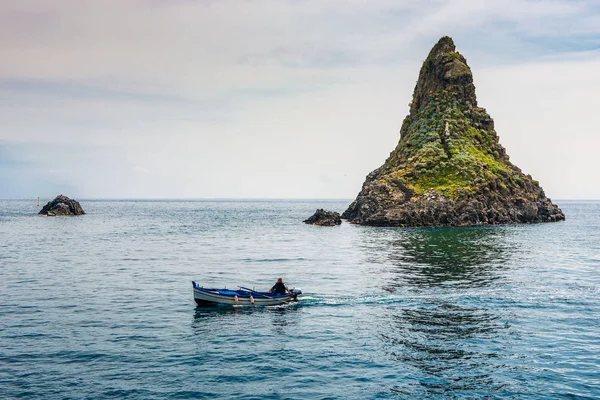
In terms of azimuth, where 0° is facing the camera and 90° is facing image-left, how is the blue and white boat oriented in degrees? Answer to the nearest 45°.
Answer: approximately 90°
